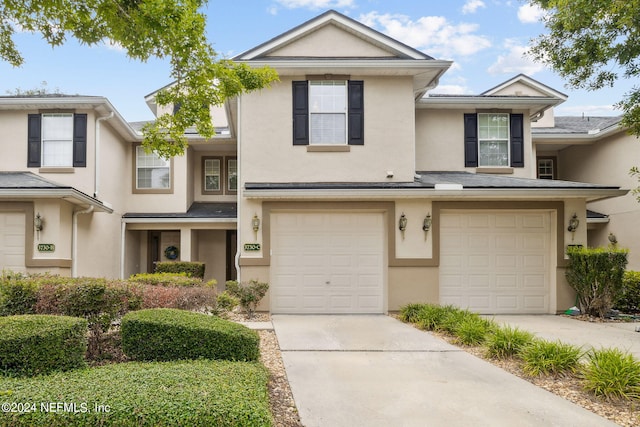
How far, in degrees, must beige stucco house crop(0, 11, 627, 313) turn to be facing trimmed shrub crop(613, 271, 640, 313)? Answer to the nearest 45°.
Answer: approximately 90° to its left

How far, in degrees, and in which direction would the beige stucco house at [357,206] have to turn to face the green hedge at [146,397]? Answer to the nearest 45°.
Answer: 0° — it already faces it

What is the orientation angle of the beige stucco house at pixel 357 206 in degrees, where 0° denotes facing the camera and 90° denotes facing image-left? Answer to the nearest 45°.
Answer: approximately 0°

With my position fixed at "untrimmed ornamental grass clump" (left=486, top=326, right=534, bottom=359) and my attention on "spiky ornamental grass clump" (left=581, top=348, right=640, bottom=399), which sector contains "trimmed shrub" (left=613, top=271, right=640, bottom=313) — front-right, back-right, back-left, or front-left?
back-left

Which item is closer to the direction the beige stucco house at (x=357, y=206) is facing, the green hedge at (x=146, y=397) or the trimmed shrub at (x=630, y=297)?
the green hedge

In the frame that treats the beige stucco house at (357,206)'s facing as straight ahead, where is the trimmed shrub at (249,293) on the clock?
The trimmed shrub is roughly at 2 o'clock from the beige stucco house.
